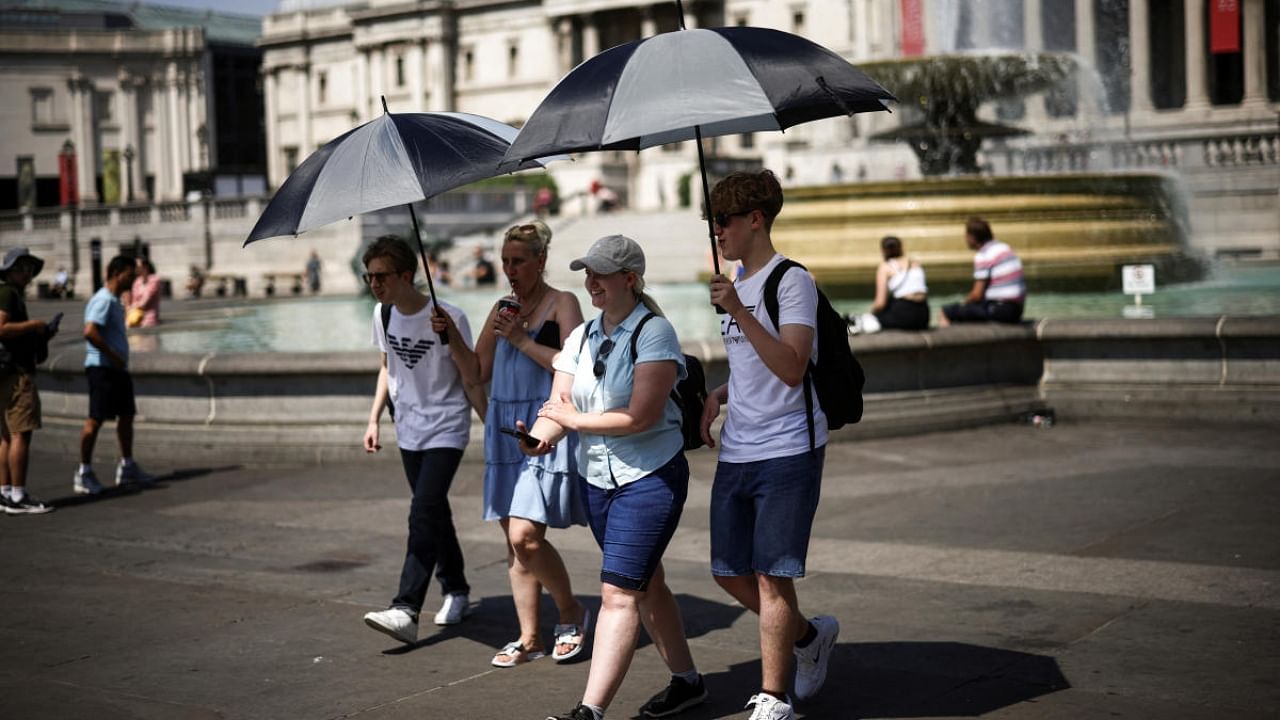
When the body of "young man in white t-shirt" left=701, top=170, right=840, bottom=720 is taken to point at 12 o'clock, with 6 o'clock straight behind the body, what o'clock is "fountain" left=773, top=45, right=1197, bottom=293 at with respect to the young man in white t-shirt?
The fountain is roughly at 5 o'clock from the young man in white t-shirt.

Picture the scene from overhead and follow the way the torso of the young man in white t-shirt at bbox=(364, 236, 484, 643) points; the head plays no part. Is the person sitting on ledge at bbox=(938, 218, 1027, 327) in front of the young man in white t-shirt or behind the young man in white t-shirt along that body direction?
behind

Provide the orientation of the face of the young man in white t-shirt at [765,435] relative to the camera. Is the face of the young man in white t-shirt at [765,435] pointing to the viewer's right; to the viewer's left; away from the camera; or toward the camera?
to the viewer's left

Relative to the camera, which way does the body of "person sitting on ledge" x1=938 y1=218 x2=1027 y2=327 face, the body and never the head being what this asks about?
to the viewer's left

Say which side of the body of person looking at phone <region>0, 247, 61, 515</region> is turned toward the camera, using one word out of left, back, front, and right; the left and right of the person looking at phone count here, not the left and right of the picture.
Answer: right

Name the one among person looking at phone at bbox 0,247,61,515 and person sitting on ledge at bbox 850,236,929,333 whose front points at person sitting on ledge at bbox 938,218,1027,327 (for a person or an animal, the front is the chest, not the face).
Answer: the person looking at phone
